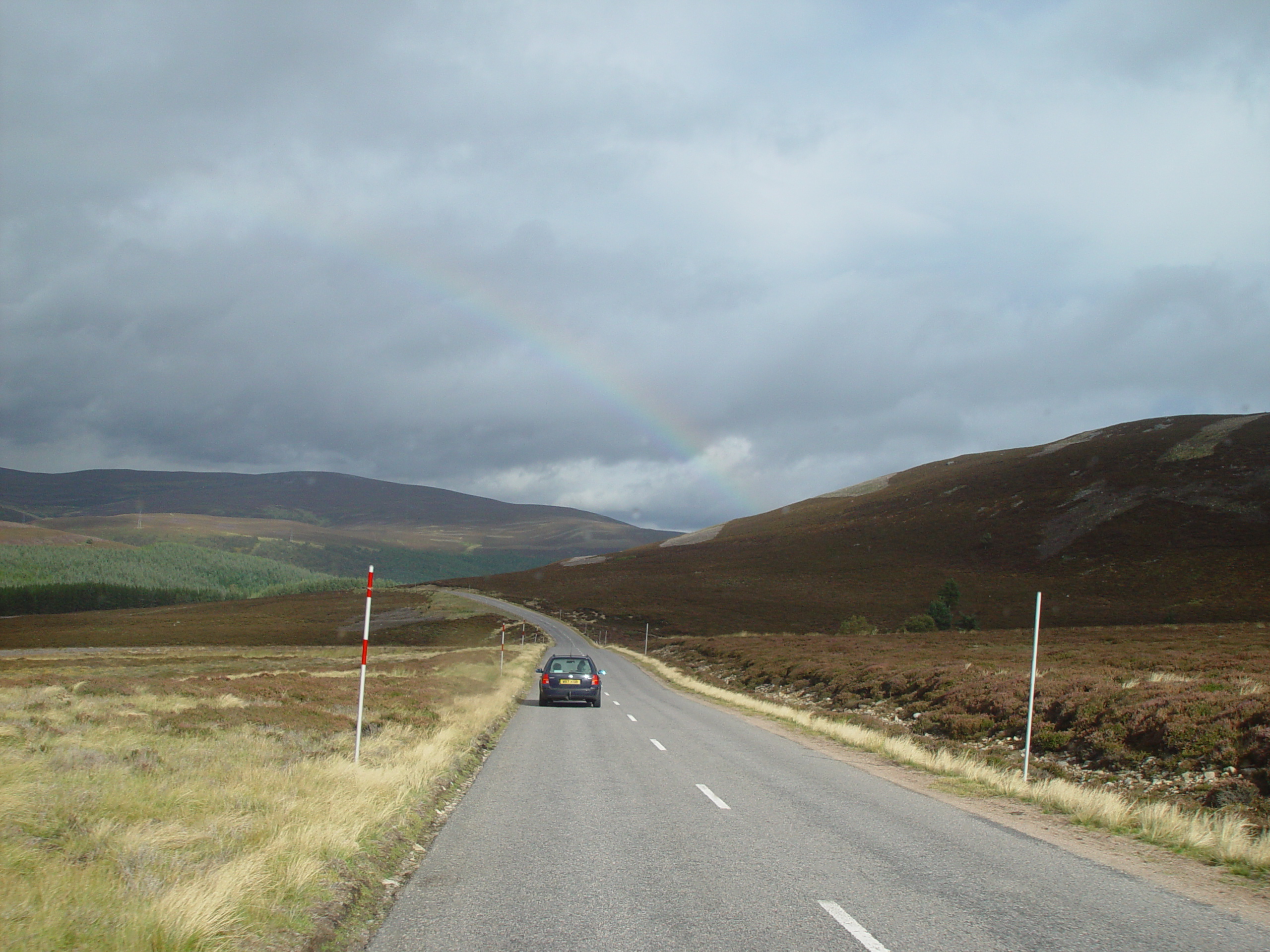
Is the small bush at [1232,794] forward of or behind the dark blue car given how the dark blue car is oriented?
behind

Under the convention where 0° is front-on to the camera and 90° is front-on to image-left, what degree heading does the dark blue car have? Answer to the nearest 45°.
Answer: approximately 180°
